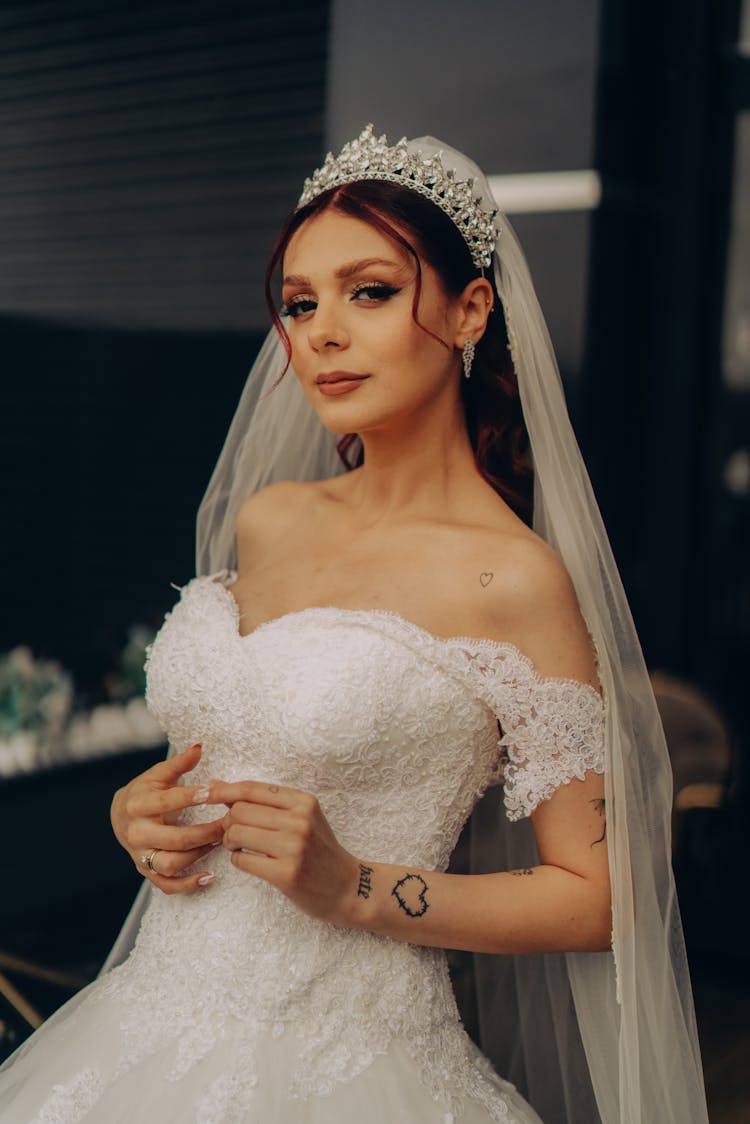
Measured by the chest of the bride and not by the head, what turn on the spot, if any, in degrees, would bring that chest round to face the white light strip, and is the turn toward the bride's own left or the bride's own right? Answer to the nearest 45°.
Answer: approximately 135° to the bride's own right

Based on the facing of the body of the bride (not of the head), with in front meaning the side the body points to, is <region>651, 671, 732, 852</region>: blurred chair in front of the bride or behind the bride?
behind

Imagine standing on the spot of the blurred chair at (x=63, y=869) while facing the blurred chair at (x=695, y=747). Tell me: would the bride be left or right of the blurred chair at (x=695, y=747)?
right

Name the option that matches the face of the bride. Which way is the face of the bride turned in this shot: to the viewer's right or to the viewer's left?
to the viewer's left

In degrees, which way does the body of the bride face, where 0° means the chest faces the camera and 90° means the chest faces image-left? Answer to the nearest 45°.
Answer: approximately 45°
